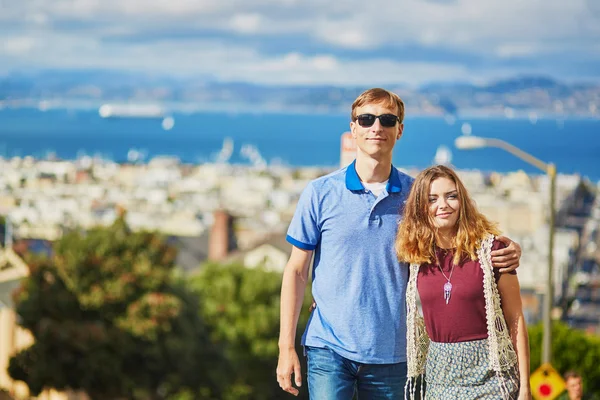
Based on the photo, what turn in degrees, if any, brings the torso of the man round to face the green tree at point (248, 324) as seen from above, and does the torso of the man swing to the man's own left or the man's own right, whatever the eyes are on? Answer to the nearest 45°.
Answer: approximately 180°

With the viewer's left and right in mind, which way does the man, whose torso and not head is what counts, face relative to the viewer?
facing the viewer

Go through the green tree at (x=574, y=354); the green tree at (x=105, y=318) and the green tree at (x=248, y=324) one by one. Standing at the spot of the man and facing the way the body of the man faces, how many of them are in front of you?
0

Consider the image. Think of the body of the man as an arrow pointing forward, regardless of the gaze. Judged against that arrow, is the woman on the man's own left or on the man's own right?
on the man's own left

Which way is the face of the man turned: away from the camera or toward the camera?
toward the camera

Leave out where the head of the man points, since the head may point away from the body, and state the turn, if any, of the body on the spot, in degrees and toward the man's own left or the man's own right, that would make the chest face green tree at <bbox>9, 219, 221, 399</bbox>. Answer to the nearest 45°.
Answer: approximately 180°

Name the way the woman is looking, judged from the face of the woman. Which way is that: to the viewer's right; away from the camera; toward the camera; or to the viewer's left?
toward the camera

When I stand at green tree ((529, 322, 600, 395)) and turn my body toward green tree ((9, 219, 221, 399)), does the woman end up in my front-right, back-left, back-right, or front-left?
front-left

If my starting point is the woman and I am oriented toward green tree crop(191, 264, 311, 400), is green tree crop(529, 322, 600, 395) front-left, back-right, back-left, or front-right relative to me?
front-right

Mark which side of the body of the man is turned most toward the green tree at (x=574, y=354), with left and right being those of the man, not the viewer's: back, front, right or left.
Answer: back

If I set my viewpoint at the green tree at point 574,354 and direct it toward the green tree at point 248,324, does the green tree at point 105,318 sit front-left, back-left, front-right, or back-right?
front-left
